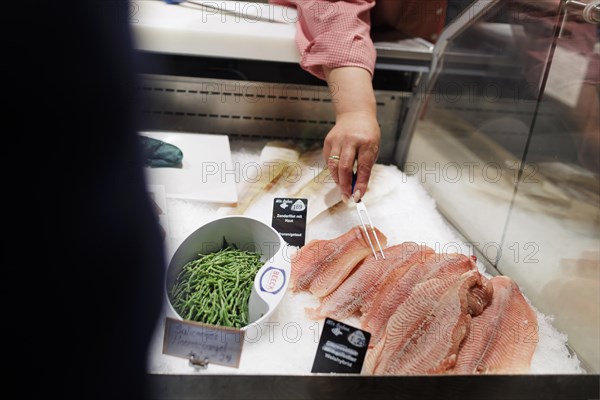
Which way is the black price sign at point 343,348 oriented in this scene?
toward the camera

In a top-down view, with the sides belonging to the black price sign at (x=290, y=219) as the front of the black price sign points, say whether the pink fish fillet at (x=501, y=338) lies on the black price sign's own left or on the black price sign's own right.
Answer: on the black price sign's own left

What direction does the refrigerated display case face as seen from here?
toward the camera

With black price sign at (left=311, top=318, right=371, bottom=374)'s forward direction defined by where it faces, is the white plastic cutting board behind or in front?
behind

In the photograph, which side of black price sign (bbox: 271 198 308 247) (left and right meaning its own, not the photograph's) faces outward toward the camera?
front

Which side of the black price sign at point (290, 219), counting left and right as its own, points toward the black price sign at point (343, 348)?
front

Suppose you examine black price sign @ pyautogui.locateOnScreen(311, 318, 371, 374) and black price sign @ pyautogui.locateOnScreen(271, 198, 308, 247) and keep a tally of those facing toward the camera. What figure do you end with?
2
